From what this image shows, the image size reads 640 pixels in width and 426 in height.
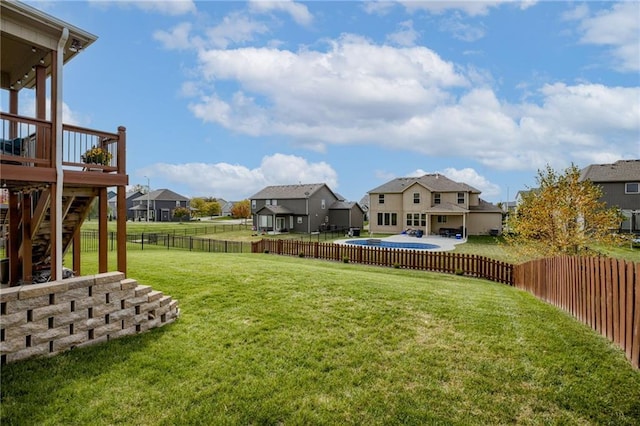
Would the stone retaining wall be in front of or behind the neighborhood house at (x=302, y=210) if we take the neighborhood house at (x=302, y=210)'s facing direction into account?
behind

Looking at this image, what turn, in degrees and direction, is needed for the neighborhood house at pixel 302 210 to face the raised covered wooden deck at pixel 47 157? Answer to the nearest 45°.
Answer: approximately 135° to its right

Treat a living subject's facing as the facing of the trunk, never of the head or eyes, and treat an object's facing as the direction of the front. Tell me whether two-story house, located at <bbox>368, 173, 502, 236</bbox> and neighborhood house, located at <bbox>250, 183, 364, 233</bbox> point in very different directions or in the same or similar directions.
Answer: same or similar directions

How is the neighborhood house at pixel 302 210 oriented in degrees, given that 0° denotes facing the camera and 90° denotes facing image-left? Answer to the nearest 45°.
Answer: approximately 225°

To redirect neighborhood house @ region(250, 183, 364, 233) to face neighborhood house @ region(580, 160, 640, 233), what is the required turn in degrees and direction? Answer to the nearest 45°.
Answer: approximately 90° to its right

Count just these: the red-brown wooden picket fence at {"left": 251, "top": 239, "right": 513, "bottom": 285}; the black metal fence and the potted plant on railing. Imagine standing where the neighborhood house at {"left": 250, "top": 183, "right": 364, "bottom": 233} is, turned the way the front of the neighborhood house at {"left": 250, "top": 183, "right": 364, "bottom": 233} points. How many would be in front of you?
0

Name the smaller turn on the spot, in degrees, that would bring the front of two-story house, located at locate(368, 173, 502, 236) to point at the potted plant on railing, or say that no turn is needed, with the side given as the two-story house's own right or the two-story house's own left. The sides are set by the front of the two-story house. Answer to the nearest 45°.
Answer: approximately 180°

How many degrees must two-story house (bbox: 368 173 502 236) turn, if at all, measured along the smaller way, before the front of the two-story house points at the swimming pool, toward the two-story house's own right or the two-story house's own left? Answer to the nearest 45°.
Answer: approximately 180°

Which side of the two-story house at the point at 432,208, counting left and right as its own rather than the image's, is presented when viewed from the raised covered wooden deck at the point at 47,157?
back

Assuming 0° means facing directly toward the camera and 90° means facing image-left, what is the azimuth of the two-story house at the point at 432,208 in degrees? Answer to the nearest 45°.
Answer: approximately 180°

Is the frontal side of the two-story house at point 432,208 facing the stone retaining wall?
no

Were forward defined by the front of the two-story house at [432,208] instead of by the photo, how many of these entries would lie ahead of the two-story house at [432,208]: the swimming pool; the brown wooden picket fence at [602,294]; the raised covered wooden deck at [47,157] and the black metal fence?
0

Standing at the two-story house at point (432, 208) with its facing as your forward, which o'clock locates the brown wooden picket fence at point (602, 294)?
The brown wooden picket fence is roughly at 6 o'clock from the two-story house.

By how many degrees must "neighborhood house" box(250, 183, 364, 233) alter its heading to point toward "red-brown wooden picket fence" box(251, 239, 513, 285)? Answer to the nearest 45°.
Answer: approximately 135° to its right

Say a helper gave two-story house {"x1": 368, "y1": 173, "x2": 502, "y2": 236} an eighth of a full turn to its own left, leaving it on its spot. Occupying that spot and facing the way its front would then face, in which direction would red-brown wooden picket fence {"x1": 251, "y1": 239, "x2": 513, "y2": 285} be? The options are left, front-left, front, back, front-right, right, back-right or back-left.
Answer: back-left

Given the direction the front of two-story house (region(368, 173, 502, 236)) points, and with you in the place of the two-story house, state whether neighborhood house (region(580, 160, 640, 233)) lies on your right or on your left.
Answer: on your right

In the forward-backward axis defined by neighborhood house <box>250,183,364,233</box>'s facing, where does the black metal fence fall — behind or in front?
behind

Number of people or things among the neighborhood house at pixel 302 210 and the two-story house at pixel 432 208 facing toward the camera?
0
